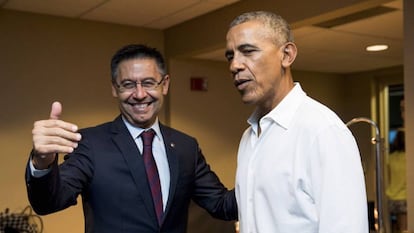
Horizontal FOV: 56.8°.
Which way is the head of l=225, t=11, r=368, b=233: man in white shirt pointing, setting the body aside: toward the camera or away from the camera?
toward the camera

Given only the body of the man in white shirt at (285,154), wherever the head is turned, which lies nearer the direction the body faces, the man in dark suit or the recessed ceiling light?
the man in dark suit

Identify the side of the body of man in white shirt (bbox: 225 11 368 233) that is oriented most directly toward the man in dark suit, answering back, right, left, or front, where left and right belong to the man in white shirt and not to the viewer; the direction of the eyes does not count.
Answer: right

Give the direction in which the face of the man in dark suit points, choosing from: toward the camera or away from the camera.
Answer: toward the camera

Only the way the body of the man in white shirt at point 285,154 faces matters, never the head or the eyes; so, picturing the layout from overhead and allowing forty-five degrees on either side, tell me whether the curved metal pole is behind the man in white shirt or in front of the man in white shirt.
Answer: behind

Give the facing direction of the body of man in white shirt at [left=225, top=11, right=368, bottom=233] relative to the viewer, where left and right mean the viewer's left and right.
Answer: facing the viewer and to the left of the viewer

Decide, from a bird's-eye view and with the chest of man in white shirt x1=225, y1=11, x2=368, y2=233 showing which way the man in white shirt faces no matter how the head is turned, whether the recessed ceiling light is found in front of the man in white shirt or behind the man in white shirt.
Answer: behind
